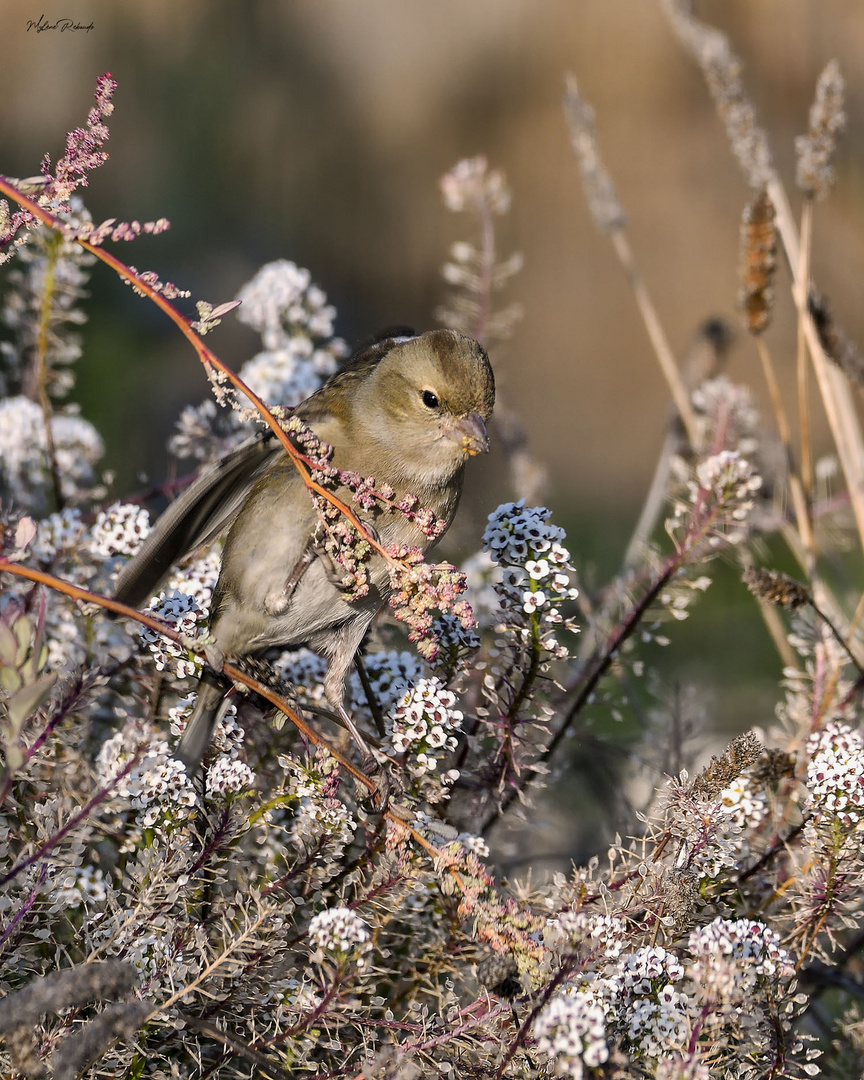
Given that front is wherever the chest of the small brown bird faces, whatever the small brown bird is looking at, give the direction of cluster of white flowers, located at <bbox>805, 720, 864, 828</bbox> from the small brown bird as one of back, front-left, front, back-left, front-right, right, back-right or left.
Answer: front

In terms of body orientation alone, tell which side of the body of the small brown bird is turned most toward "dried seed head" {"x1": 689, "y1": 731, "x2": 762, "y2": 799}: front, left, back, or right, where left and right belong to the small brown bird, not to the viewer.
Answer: front

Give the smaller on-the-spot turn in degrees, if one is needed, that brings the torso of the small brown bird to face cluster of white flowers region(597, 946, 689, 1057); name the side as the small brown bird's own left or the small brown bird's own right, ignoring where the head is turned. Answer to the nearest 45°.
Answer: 0° — it already faces it

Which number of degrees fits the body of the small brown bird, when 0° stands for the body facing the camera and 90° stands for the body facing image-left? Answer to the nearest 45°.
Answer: approximately 315°
